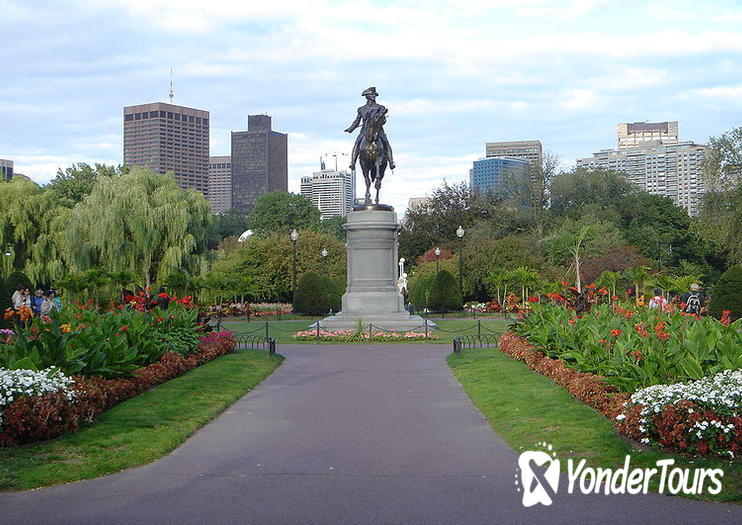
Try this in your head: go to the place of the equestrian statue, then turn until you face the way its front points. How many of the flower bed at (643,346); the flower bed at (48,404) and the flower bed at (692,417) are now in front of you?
3

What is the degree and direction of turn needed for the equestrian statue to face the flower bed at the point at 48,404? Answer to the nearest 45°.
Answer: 0° — it already faces it

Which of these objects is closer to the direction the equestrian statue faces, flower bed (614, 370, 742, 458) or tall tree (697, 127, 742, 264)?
the flower bed

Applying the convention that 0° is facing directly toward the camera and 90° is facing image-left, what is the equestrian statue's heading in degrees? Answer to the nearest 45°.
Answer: approximately 0°

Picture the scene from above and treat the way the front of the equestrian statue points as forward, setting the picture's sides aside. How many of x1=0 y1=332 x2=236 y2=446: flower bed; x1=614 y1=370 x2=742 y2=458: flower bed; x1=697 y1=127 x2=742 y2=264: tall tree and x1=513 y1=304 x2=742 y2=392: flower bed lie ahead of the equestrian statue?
3

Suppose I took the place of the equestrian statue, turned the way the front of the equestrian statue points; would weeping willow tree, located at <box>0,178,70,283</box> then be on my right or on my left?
on my right

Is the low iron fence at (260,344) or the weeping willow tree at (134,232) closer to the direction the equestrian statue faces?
the low iron fence

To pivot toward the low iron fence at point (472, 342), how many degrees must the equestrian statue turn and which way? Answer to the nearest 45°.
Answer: approximately 45° to its left

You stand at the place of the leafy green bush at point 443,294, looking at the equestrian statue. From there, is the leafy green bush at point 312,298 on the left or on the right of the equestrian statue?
right

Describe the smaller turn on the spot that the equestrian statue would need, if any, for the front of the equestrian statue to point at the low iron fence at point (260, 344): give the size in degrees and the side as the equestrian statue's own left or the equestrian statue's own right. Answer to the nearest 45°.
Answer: approximately 45° to the equestrian statue's own right
